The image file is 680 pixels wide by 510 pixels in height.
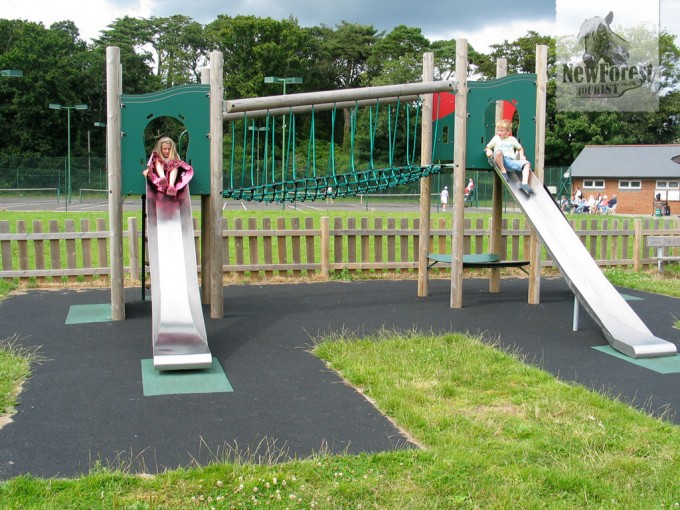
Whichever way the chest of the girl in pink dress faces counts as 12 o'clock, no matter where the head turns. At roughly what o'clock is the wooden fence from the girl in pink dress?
The wooden fence is roughly at 7 o'clock from the girl in pink dress.

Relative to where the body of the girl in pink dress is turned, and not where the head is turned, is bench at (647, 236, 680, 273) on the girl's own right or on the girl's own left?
on the girl's own left

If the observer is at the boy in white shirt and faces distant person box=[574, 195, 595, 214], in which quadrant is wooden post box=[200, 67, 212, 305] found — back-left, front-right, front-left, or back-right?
back-left

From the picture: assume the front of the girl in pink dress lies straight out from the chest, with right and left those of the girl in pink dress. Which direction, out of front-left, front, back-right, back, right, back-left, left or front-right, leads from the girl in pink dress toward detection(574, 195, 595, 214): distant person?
back-left

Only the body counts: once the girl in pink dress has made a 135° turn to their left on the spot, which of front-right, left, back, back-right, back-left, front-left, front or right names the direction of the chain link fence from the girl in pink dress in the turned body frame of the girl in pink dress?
front-left

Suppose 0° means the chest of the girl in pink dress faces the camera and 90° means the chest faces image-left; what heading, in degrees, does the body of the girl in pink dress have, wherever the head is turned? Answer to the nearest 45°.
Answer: approximately 0°

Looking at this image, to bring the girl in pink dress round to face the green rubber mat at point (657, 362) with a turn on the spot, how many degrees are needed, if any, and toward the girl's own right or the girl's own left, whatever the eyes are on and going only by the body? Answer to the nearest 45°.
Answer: approximately 45° to the girl's own left

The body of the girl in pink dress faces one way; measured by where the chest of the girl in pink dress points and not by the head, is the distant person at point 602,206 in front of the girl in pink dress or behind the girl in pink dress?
behind

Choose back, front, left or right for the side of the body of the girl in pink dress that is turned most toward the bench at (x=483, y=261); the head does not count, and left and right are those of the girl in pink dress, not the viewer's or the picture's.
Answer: left

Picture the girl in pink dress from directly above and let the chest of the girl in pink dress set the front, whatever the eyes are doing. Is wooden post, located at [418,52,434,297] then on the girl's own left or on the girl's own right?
on the girl's own left

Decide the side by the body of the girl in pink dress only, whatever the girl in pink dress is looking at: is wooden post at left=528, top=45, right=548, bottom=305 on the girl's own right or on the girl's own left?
on the girl's own left

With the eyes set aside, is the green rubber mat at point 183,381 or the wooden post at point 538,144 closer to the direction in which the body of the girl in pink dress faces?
the green rubber mat
